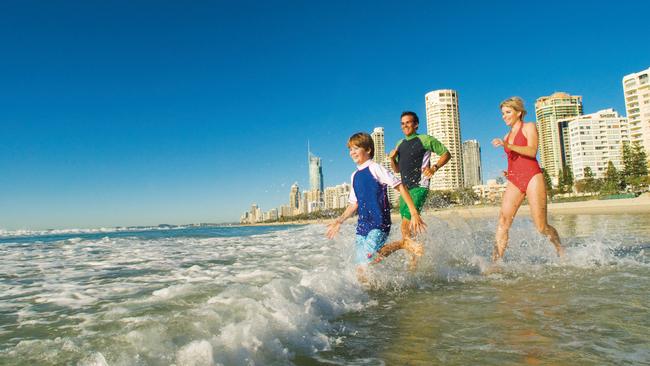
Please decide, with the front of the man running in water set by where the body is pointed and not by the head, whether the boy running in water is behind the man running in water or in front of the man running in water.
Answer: in front

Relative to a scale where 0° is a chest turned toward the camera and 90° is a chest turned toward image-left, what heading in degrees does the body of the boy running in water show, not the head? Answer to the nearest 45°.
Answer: approximately 45°

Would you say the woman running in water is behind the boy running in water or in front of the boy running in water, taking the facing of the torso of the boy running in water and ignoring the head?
behind

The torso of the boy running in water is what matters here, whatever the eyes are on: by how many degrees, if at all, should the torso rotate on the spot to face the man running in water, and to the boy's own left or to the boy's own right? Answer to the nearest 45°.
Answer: approximately 180°

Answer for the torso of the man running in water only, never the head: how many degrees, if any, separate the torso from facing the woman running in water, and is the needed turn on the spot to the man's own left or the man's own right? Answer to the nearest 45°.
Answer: approximately 135° to the man's own left

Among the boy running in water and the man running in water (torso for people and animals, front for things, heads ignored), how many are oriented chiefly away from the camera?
0

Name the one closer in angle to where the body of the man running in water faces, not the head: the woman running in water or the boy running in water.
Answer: the boy running in water
